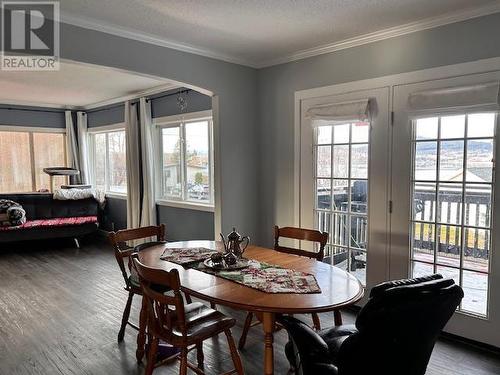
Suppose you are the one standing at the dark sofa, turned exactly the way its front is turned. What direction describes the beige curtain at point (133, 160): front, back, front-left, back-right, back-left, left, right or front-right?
front-left

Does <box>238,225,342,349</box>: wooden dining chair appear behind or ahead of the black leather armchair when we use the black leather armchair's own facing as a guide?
ahead

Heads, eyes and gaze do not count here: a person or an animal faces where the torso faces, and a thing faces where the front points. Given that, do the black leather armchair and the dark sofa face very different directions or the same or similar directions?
very different directions

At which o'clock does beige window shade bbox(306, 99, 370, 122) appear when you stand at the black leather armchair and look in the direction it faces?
The beige window shade is roughly at 1 o'clock from the black leather armchair.

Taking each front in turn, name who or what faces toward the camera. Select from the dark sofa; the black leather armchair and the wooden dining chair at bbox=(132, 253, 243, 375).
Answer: the dark sofa

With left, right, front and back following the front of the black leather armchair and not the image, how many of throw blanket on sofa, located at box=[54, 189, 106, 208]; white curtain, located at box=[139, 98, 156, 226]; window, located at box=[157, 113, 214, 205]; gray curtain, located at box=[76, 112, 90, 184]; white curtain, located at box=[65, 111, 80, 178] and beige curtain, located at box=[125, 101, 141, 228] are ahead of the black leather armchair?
6

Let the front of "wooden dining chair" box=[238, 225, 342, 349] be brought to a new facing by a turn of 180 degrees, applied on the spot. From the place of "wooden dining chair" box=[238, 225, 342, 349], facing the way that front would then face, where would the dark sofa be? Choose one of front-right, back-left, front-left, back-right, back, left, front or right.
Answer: left

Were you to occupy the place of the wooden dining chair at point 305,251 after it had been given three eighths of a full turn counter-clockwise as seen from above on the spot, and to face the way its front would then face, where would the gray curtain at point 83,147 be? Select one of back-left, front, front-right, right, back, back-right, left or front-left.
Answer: back-left

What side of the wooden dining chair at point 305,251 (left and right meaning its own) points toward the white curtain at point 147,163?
right

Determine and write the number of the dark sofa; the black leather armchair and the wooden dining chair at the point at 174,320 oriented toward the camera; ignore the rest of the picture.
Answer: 1

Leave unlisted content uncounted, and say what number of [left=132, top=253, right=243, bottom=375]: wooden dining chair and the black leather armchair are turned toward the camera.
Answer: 0

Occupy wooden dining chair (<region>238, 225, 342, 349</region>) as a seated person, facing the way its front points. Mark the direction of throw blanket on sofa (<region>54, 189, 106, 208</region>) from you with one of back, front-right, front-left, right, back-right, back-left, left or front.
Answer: right

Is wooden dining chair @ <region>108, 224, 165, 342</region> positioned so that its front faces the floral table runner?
yes

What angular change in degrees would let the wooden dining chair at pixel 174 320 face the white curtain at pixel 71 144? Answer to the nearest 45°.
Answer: approximately 45° to its left

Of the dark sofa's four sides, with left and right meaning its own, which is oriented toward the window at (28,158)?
back

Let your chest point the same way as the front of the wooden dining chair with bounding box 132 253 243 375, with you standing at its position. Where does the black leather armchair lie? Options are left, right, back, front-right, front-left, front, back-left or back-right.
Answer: right

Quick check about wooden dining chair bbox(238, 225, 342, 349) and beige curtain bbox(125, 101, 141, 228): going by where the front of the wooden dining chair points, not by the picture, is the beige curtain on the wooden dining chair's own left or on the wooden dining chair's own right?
on the wooden dining chair's own right
